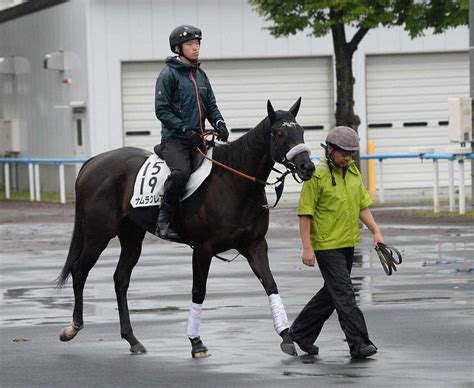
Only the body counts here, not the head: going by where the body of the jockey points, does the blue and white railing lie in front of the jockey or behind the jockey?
behind

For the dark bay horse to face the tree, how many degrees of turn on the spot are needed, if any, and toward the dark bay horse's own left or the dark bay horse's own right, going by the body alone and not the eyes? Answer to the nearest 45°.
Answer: approximately 135° to the dark bay horse's own left

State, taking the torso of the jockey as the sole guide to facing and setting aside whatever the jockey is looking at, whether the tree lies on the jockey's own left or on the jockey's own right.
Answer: on the jockey's own left

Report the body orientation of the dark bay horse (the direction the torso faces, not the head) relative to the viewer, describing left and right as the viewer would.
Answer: facing the viewer and to the right of the viewer

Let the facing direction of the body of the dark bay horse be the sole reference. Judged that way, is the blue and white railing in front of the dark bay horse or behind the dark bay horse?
behind

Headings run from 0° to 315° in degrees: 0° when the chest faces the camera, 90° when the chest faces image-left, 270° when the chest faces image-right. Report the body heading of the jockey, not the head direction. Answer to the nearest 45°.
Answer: approximately 315°

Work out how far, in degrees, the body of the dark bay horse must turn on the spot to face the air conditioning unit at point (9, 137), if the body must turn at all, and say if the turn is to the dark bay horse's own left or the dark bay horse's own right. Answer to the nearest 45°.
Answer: approximately 135° to the dark bay horse's own left
